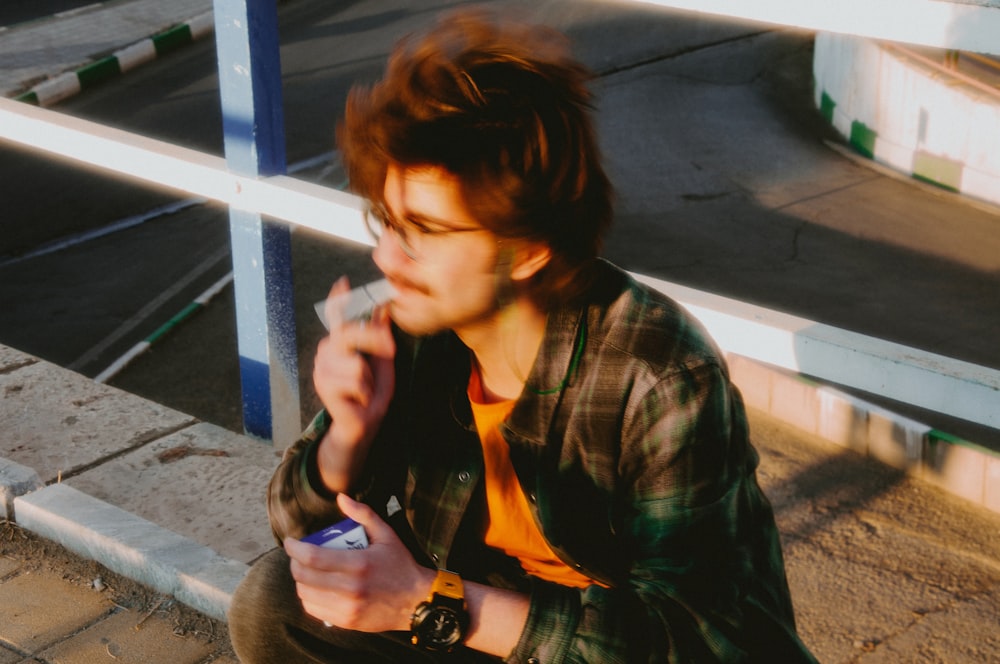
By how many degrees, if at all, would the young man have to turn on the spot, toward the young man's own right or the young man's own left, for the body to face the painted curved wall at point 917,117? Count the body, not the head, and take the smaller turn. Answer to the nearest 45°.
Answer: approximately 135° to the young man's own right

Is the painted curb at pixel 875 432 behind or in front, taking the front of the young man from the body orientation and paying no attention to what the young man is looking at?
behind

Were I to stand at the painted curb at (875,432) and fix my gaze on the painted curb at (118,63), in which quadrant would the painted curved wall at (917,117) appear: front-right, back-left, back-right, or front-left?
front-right

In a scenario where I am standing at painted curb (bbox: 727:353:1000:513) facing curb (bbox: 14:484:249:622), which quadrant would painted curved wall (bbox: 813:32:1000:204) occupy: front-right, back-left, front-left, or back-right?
back-right

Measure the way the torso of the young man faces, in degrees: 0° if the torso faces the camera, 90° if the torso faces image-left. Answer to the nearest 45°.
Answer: approximately 45°

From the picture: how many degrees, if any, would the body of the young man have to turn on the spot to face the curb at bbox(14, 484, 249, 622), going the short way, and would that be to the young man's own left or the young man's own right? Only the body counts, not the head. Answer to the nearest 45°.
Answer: approximately 90° to the young man's own right

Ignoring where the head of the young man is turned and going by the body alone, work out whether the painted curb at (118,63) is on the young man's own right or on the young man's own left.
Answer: on the young man's own right

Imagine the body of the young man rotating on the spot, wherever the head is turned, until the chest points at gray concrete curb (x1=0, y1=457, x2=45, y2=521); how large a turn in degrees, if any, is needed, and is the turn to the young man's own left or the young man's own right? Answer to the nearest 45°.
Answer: approximately 90° to the young man's own right
